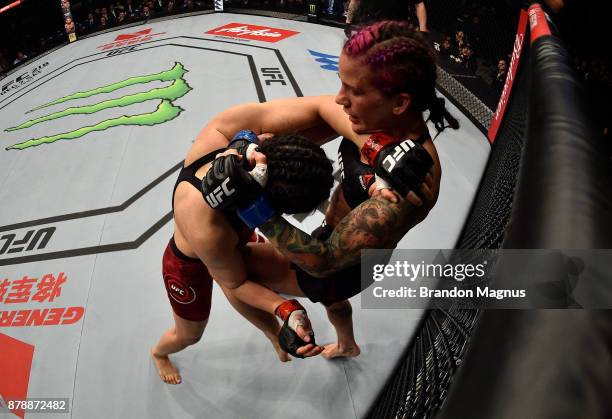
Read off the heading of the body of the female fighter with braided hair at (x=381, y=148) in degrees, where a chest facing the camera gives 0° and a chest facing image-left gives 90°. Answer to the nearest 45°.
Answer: approximately 90°

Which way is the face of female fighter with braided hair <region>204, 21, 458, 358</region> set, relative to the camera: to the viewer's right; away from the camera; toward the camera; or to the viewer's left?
to the viewer's left
